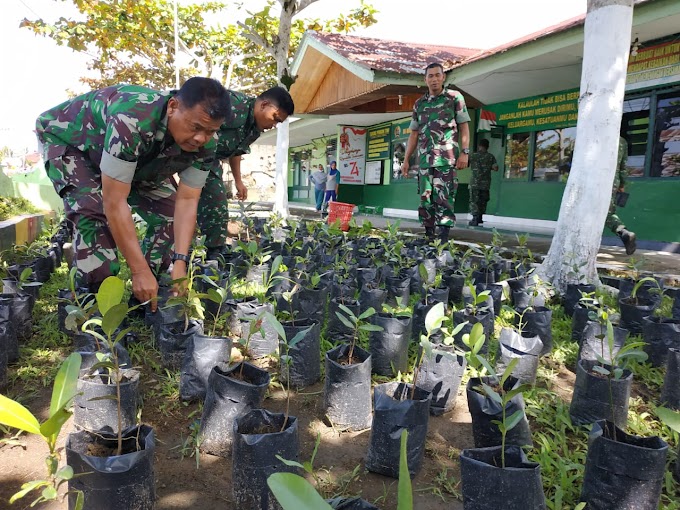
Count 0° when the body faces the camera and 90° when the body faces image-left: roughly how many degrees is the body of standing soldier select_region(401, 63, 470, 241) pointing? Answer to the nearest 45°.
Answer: approximately 0°

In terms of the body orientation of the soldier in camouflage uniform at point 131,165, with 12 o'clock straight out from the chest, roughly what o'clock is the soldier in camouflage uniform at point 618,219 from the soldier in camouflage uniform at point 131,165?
the soldier in camouflage uniform at point 618,219 is roughly at 10 o'clock from the soldier in camouflage uniform at point 131,165.

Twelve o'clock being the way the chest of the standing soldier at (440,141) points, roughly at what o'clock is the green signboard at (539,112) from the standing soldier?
The green signboard is roughly at 7 o'clock from the standing soldier.

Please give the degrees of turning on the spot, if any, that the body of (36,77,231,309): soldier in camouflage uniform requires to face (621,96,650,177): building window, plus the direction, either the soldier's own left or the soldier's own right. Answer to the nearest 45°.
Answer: approximately 45° to the soldier's own left

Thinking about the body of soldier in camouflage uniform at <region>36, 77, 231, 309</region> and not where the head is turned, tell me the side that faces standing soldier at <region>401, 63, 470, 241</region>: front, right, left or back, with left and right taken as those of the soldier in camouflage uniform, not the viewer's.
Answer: left

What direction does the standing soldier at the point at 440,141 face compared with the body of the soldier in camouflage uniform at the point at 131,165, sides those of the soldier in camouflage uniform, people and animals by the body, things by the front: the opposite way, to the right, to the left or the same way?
to the right

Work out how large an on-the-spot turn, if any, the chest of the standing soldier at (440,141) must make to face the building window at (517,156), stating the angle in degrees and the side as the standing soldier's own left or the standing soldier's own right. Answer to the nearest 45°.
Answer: approximately 180°

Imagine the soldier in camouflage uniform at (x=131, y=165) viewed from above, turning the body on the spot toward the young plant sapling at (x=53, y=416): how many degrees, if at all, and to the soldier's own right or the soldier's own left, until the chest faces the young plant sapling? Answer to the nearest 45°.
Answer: approximately 45° to the soldier's own right

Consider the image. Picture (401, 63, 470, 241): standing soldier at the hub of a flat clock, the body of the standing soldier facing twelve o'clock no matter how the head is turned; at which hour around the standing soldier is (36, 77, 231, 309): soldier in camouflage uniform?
The soldier in camouflage uniform is roughly at 1 o'clock from the standing soldier.

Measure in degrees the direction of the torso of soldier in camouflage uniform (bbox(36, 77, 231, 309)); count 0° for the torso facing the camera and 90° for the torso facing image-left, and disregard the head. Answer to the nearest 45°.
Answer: approximately 315°

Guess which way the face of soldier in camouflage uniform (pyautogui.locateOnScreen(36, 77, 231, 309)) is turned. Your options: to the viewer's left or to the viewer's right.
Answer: to the viewer's right
